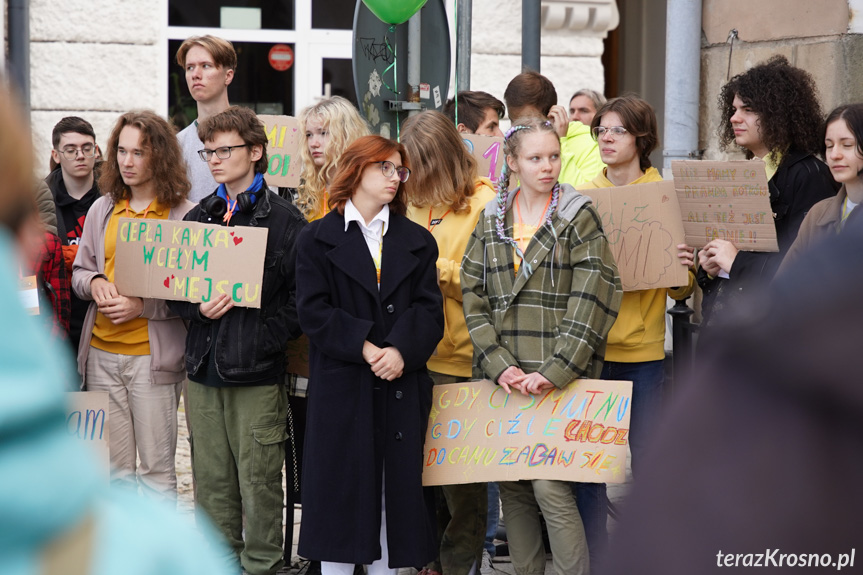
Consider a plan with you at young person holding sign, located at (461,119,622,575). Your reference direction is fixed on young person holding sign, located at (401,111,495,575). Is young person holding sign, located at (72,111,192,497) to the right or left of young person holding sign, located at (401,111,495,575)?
left

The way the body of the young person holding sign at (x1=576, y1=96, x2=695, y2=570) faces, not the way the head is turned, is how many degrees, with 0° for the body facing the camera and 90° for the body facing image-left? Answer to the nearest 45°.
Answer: approximately 45°

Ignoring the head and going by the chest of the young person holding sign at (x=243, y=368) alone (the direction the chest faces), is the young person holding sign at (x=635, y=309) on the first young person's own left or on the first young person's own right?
on the first young person's own left

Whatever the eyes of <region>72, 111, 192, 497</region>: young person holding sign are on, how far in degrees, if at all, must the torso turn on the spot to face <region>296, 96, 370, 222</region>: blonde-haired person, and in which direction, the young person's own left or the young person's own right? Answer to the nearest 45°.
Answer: approximately 135° to the young person's own left

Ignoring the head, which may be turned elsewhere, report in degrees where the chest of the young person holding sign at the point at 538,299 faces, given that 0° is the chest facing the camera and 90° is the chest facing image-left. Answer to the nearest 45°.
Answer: approximately 0°

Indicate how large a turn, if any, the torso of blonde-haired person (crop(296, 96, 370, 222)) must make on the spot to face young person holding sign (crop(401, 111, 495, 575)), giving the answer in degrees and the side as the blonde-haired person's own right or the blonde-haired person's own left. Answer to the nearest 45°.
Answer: approximately 90° to the blonde-haired person's own left

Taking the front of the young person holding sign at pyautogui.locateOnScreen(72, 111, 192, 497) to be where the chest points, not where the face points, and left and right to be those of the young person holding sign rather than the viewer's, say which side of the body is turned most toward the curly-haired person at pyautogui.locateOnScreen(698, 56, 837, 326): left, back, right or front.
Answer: left

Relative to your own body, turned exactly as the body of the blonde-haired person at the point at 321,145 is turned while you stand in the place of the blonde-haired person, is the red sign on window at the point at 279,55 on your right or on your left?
on your right

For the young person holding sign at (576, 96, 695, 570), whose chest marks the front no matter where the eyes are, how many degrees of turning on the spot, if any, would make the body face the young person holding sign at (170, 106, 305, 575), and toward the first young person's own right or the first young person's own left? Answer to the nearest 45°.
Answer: approximately 45° to the first young person's own right
